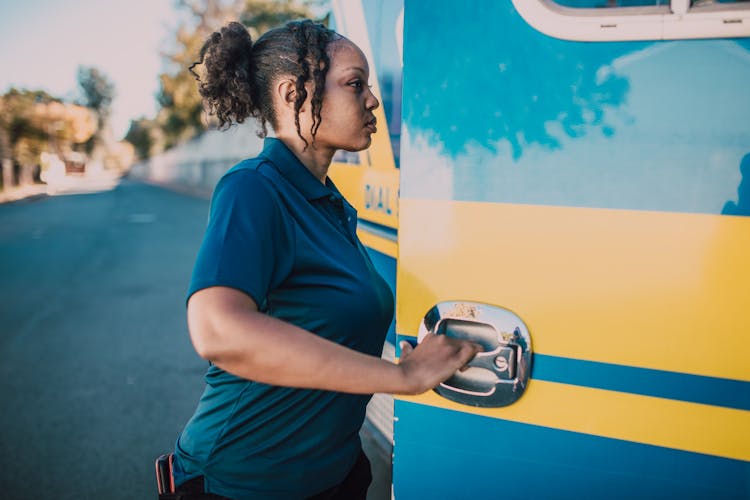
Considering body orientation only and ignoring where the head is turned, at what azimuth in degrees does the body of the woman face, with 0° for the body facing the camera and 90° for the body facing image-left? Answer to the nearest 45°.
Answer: approximately 270°

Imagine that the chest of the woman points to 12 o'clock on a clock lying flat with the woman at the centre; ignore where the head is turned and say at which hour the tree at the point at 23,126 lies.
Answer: The tree is roughly at 8 o'clock from the woman.

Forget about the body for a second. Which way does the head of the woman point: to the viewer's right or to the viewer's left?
to the viewer's right
